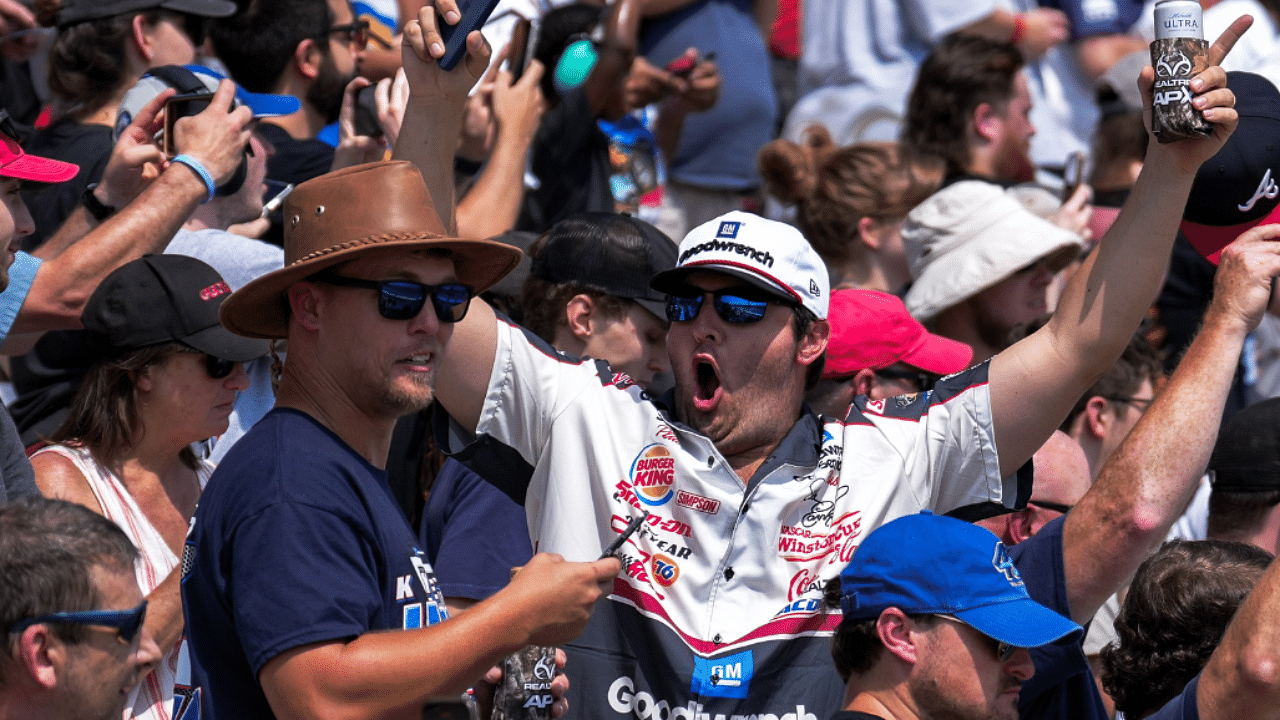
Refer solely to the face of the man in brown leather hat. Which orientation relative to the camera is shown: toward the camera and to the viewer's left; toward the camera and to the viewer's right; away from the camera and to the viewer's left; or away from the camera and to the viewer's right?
toward the camera and to the viewer's right

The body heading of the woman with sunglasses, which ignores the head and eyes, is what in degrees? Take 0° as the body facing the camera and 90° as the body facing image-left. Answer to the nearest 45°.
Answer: approximately 315°

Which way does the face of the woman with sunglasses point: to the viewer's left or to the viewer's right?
to the viewer's right
